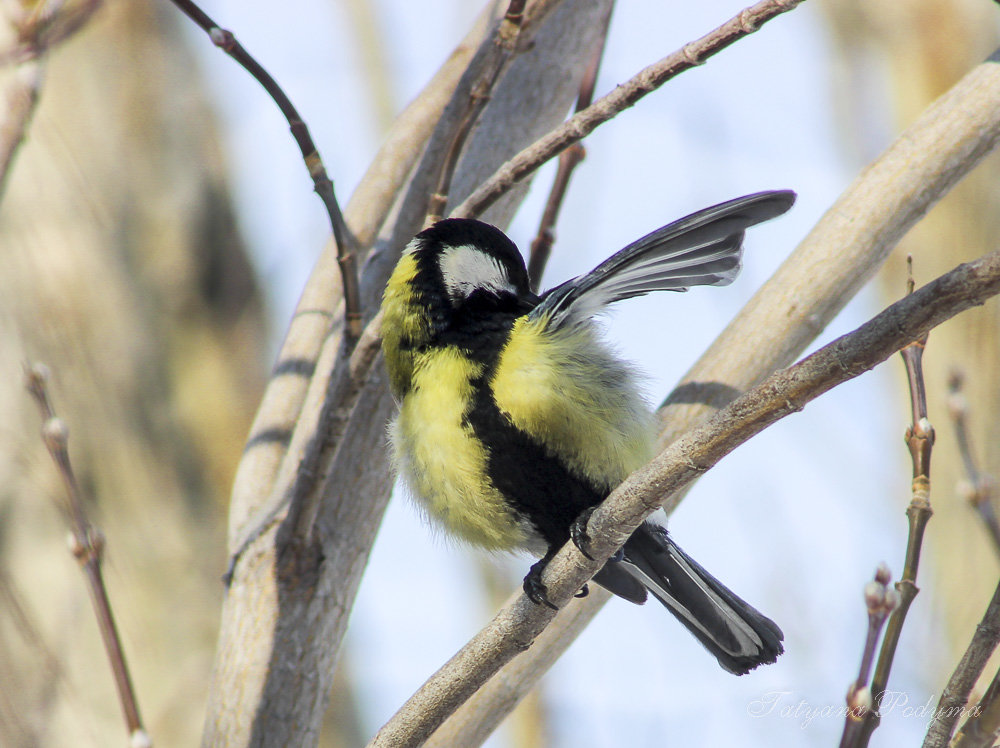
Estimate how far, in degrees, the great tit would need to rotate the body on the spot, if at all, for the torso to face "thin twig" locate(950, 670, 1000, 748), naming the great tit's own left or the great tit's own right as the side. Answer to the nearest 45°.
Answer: approximately 90° to the great tit's own left

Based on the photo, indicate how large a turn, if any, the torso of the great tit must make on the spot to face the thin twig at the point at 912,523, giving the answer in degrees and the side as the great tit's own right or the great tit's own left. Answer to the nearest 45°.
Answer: approximately 90° to the great tit's own left

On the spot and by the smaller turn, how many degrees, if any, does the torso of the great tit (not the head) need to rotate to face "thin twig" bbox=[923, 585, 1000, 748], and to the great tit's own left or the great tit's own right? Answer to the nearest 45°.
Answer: approximately 90° to the great tit's own left

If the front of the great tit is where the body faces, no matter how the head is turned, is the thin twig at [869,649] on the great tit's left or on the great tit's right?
on the great tit's left

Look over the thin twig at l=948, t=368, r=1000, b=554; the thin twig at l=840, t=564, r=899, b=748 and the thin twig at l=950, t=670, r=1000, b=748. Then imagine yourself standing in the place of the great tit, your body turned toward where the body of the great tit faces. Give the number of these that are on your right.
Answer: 0
